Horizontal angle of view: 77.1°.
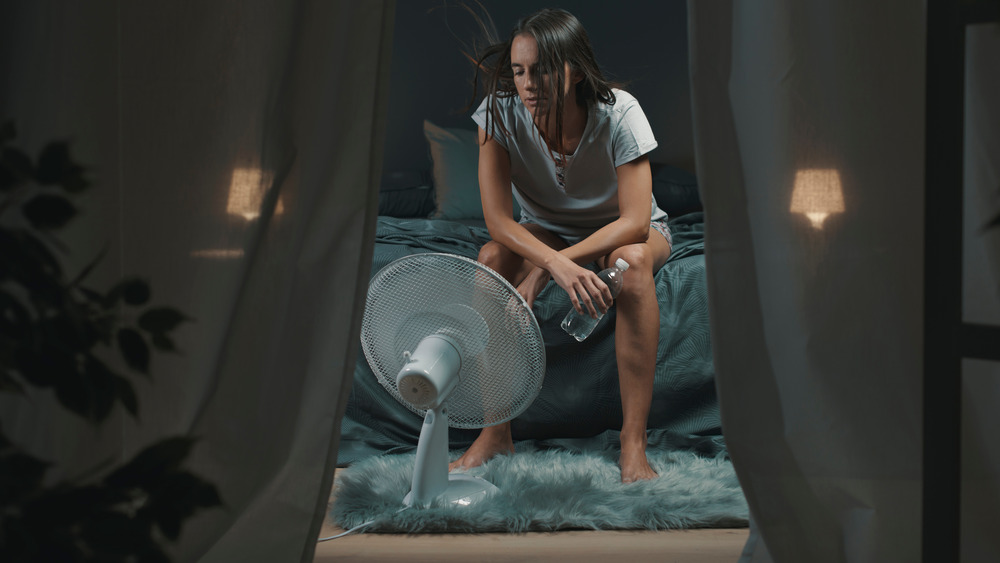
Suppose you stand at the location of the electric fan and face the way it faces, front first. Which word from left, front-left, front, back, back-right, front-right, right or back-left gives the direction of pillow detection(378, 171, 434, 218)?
front-left

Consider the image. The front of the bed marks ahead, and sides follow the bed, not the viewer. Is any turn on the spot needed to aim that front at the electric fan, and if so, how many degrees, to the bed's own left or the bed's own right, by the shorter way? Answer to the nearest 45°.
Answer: approximately 45° to the bed's own right

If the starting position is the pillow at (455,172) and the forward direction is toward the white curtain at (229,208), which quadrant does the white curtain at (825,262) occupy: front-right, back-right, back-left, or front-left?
front-left

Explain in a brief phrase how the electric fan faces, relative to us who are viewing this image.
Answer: facing away from the viewer and to the right of the viewer

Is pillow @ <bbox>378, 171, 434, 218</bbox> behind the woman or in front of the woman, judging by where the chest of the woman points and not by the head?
behind

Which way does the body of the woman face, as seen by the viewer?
toward the camera

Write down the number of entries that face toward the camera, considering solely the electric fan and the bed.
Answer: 1
